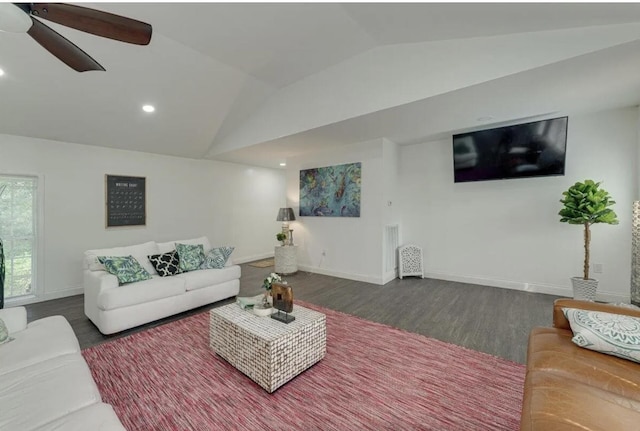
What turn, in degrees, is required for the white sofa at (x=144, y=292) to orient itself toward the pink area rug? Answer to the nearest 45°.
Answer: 0° — it already faces it

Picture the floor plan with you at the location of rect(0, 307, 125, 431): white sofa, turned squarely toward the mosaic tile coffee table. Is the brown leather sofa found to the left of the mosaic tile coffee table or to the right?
right

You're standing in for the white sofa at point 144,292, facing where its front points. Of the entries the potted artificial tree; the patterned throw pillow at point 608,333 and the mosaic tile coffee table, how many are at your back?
0

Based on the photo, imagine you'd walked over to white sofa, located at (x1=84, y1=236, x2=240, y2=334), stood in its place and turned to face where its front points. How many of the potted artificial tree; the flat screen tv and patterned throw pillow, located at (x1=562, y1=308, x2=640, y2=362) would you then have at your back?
0

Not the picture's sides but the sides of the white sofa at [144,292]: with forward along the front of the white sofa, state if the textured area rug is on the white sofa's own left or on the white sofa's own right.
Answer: on the white sofa's own left

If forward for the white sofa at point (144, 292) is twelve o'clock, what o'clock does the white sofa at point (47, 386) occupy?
the white sofa at point (47, 386) is roughly at 2 o'clock from the white sofa at point (144, 292).

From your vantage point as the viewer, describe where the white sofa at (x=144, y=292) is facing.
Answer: facing the viewer and to the right of the viewer

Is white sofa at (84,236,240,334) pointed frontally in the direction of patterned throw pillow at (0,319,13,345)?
no

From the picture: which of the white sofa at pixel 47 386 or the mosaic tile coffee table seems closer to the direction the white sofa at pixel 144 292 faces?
the mosaic tile coffee table

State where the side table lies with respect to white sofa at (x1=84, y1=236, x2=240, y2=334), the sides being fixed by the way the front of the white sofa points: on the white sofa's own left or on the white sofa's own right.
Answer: on the white sofa's own left

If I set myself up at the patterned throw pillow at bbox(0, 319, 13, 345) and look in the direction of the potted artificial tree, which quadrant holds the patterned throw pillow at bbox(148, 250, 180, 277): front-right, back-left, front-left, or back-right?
front-left

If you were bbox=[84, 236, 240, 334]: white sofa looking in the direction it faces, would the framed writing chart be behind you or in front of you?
behind

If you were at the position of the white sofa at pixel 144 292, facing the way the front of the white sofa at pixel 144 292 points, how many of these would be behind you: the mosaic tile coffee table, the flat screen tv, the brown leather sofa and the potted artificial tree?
0
